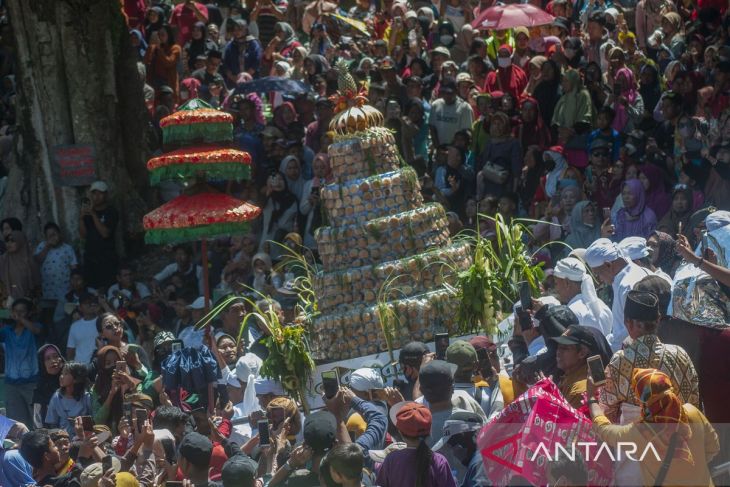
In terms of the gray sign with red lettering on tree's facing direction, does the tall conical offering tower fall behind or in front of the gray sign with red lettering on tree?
in front

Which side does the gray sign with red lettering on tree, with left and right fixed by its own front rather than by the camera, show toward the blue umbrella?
left

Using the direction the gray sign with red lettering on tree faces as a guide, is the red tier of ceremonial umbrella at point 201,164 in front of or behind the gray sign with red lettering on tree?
in front

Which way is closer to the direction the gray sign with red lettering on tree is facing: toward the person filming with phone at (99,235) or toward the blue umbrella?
the person filming with phone

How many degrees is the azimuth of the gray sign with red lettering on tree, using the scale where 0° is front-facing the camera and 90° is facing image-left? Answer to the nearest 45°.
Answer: approximately 0°

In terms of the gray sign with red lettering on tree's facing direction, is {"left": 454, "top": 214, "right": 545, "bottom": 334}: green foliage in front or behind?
in front
